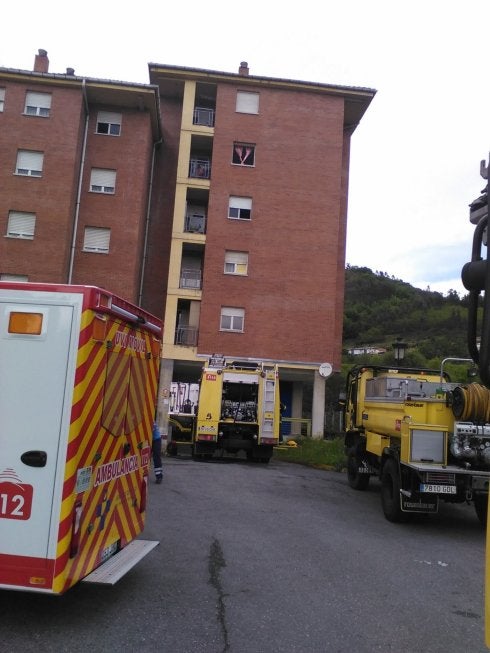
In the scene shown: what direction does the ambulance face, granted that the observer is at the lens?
facing away from the viewer and to the left of the viewer

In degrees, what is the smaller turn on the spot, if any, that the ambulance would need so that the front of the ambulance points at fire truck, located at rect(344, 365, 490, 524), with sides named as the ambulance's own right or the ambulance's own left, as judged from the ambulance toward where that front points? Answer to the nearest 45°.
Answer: approximately 90° to the ambulance's own right

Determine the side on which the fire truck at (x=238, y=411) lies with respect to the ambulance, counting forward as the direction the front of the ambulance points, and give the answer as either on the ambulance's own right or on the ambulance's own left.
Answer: on the ambulance's own right
